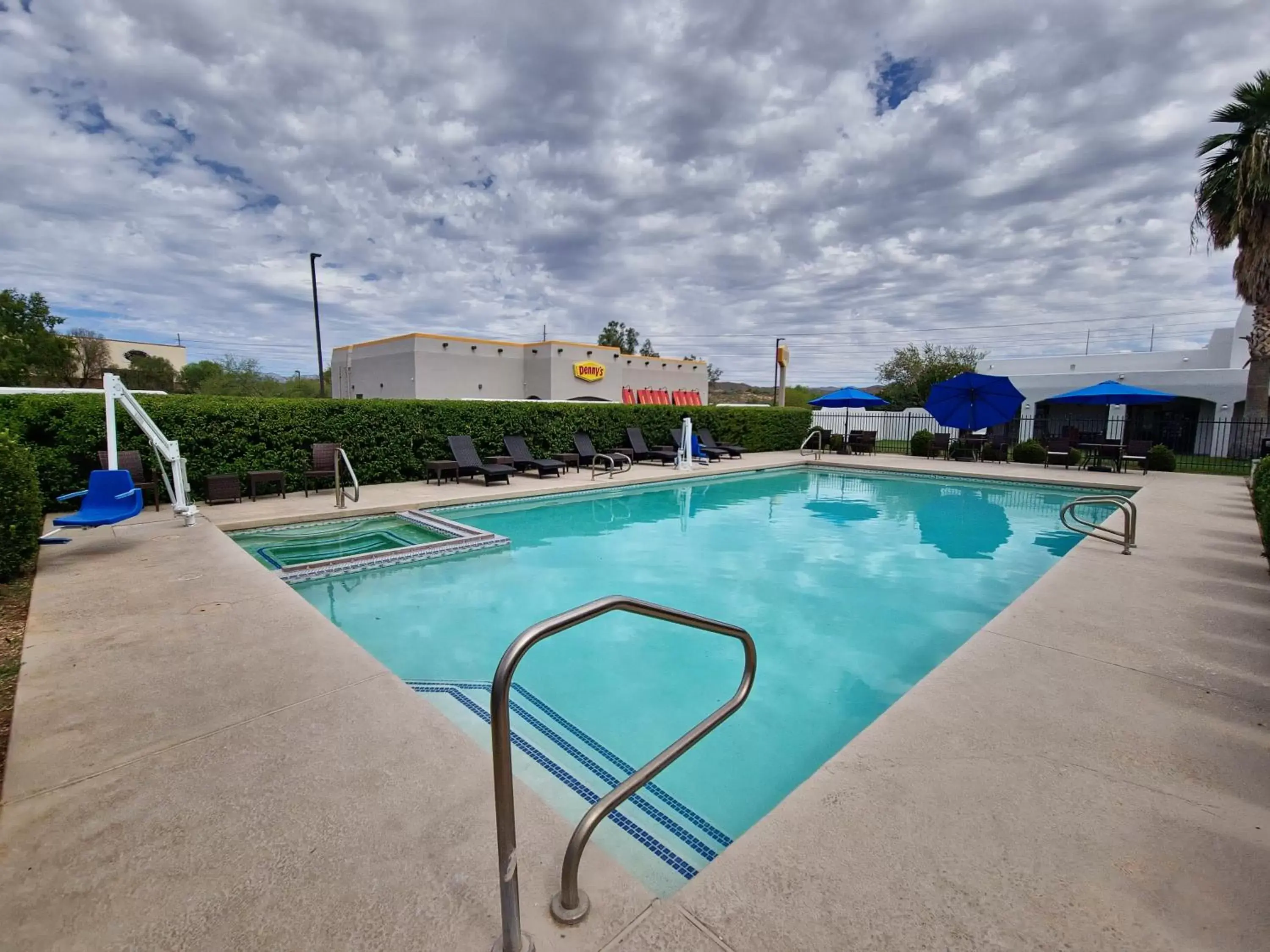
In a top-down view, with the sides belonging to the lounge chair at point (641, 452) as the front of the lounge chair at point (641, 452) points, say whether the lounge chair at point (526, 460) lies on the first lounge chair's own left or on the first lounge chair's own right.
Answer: on the first lounge chair's own right

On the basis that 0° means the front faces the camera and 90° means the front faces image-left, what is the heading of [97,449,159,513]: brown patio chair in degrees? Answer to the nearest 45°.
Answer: approximately 315°

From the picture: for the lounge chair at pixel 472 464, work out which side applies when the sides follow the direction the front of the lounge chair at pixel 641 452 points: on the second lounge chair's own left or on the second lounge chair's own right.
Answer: on the second lounge chair's own right

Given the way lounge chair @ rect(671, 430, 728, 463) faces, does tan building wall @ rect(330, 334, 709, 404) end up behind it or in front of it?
behind

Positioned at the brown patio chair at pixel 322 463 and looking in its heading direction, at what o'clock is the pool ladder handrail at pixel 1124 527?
The pool ladder handrail is roughly at 9 o'clock from the brown patio chair.

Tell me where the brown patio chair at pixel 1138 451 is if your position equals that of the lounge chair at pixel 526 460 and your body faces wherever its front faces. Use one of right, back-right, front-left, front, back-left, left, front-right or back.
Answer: front-left

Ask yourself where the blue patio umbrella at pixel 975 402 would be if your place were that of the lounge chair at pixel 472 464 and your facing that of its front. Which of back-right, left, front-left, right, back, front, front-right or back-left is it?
front-left

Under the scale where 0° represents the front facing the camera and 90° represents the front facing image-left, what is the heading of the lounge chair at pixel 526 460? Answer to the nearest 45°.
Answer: approximately 315°

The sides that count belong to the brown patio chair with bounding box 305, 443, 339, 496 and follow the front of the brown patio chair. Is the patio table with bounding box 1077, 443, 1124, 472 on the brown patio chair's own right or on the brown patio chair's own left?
on the brown patio chair's own left

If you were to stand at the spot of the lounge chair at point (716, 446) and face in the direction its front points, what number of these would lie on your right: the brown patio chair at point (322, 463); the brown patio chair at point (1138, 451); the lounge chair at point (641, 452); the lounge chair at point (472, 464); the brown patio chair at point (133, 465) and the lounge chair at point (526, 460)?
5

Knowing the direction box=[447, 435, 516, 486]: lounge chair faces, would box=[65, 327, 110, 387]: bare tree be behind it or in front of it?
behind

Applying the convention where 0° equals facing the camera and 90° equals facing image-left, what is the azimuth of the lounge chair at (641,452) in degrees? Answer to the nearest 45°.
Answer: approximately 315°
